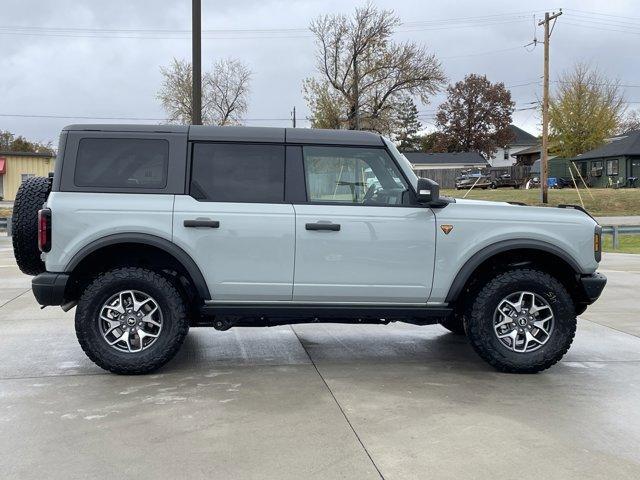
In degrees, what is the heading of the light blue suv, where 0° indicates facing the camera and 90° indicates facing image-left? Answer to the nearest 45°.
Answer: approximately 270°

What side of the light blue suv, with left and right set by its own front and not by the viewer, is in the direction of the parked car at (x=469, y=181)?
left

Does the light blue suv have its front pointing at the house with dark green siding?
no
